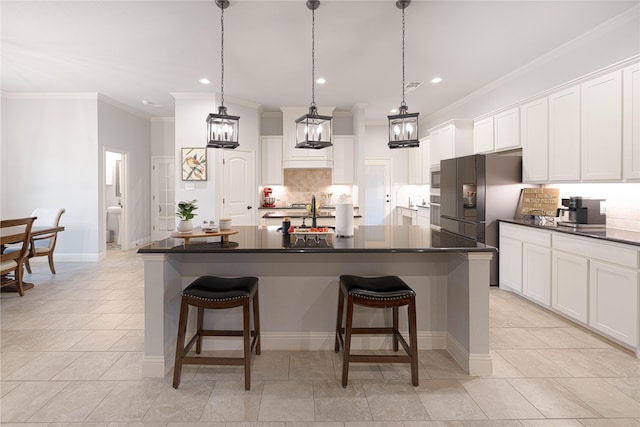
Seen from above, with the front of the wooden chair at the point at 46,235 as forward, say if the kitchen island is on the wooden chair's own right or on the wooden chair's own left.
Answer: on the wooden chair's own left

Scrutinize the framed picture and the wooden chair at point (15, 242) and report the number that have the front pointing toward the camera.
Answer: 1

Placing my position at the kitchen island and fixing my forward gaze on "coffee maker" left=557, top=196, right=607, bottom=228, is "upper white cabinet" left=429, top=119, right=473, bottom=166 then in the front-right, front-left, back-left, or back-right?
front-left

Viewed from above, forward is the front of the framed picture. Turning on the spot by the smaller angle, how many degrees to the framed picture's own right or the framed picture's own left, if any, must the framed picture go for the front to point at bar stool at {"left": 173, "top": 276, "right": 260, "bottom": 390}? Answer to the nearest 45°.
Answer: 0° — it already faces it

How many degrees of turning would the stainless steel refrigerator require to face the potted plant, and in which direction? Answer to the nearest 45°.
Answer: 0° — it already faces it

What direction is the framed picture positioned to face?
toward the camera

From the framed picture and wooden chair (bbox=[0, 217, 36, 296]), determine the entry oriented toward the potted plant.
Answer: the framed picture

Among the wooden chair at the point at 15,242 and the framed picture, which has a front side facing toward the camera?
the framed picture

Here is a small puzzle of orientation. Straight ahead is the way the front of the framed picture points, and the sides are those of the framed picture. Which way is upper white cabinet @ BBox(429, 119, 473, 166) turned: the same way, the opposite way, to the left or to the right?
to the right

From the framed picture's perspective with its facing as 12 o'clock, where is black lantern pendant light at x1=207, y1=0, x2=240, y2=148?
The black lantern pendant light is roughly at 12 o'clock from the framed picture.

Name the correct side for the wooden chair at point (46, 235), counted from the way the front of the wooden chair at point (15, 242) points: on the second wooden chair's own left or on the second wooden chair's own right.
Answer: on the second wooden chair's own right

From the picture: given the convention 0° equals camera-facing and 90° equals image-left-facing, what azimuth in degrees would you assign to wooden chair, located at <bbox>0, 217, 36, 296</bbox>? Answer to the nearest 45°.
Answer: approximately 135°

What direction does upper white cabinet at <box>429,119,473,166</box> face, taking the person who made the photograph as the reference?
facing the viewer and to the left of the viewer

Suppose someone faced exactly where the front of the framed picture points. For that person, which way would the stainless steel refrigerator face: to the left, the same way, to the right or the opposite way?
to the right
